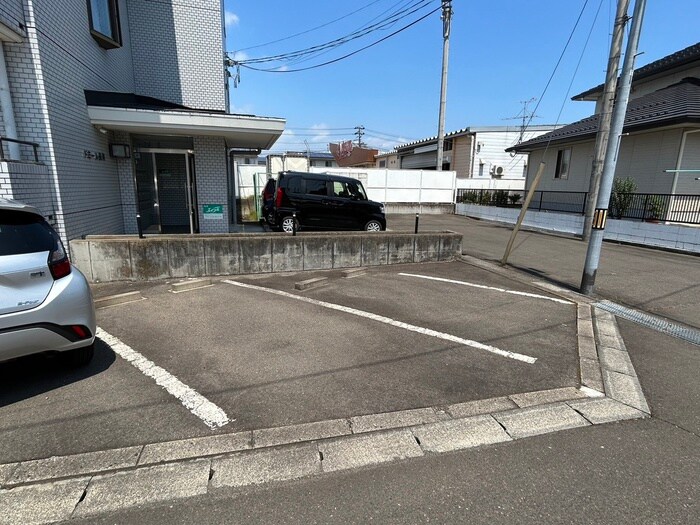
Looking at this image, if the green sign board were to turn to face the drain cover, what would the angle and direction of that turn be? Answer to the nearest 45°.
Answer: approximately 45° to its left

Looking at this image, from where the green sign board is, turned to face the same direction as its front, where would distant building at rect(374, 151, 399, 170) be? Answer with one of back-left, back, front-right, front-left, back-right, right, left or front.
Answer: back-left

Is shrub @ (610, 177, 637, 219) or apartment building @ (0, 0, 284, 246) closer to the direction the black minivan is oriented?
the shrub

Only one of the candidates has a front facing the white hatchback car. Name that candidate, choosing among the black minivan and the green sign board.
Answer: the green sign board

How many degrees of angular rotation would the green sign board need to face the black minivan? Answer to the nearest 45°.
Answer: approximately 90° to its left

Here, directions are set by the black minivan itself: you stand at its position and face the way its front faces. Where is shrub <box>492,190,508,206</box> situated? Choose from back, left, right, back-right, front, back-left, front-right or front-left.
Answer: front-left

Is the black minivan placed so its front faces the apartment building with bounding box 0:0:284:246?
no

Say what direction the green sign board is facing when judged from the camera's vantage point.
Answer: facing the viewer

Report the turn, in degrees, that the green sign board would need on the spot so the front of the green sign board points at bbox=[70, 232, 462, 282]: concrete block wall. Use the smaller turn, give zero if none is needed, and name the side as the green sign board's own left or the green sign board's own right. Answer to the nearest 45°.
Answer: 0° — it already faces it

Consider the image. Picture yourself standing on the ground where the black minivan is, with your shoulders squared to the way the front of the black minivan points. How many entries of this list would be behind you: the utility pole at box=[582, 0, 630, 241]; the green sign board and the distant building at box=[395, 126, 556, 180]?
1

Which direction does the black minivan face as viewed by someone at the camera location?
facing to the right of the viewer

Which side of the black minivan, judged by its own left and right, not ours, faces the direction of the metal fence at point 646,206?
front

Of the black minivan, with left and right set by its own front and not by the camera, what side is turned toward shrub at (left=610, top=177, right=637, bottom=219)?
front

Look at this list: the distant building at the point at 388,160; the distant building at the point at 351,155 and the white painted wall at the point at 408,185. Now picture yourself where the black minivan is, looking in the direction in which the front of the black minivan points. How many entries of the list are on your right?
0

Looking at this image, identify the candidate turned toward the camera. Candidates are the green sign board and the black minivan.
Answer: the green sign board

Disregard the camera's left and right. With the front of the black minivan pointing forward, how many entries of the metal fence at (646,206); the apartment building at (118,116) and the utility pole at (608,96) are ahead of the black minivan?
2

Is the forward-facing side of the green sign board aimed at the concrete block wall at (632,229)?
no

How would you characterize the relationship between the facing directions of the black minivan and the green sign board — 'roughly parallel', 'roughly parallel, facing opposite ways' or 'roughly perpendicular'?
roughly perpendicular

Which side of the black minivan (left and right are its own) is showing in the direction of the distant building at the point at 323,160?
left

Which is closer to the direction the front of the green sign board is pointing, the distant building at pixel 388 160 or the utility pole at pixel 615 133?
the utility pole

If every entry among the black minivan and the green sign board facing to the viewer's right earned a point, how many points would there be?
1
